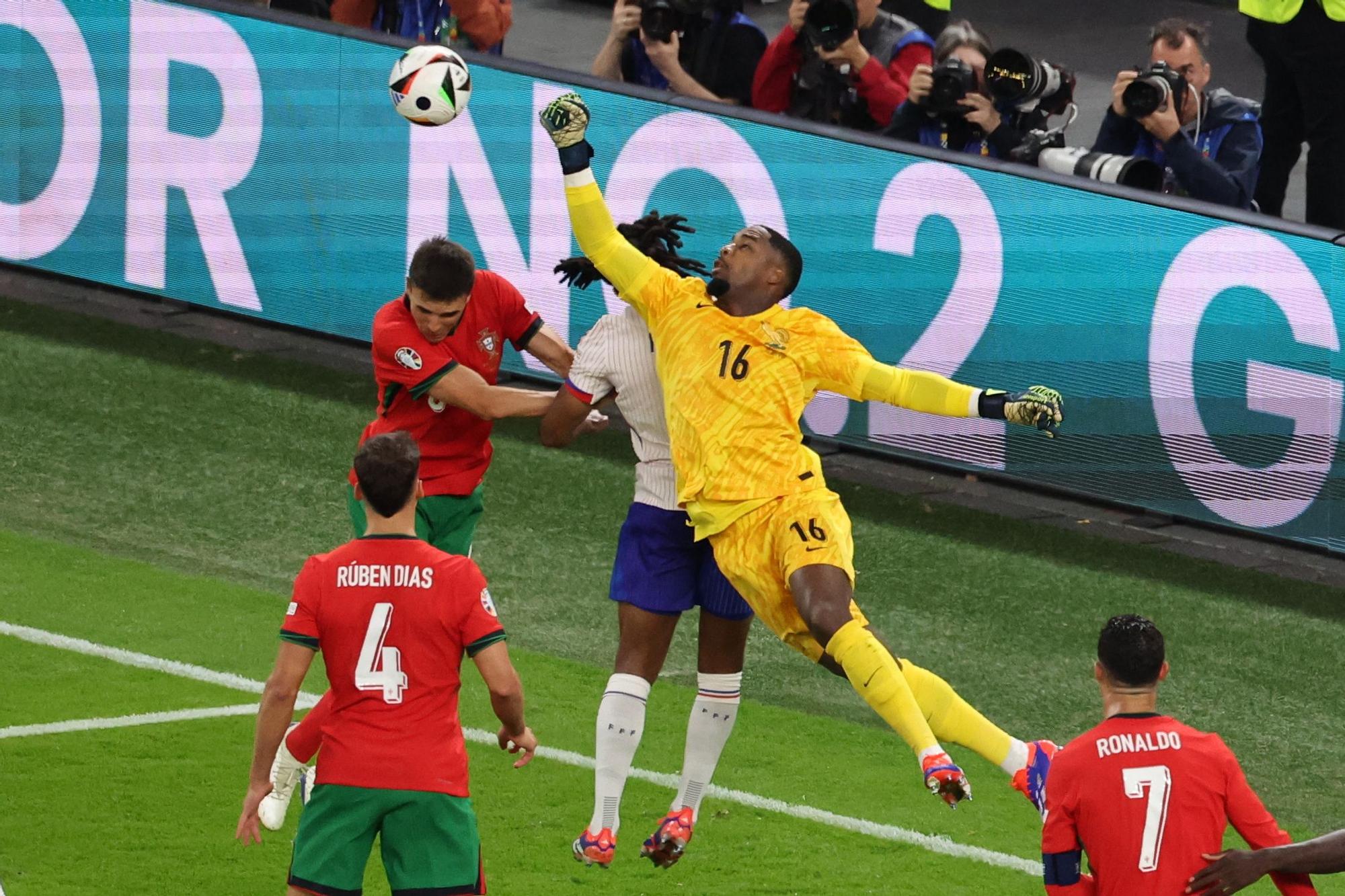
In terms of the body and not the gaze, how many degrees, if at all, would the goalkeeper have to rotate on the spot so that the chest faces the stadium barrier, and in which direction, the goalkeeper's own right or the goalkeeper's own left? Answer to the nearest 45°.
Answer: approximately 180°

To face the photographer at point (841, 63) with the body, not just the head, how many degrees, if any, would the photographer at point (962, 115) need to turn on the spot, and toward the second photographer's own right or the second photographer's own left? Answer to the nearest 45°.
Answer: approximately 135° to the second photographer's own right

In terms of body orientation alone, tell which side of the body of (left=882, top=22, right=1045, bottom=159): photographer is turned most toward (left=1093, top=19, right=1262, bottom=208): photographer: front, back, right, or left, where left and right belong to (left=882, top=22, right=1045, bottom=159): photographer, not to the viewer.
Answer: left

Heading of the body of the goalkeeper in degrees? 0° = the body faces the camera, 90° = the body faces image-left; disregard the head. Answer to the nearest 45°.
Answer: approximately 0°

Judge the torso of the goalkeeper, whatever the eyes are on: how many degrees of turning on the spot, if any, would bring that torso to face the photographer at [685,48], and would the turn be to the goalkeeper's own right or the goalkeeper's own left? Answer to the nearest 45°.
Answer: approximately 180°

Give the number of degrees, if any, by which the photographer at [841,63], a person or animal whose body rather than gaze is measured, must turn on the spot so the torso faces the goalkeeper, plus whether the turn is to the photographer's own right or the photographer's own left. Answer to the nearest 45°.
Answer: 0° — they already face them
